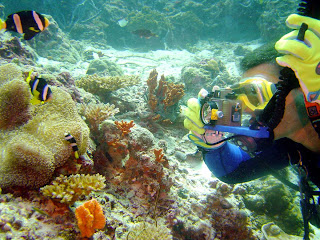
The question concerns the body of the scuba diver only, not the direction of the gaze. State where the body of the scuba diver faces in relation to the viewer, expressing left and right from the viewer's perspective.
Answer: facing to the left of the viewer

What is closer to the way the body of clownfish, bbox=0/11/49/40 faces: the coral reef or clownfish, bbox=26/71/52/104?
the coral reef

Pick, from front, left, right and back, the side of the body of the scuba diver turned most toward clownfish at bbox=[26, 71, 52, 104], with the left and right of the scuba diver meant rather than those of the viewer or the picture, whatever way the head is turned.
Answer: front

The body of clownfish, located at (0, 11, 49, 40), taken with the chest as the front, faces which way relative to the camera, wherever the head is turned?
to the viewer's right

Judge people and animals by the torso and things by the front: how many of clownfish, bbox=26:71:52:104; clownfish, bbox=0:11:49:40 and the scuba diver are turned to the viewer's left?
1

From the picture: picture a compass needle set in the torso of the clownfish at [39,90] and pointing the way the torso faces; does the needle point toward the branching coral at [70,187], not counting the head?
no

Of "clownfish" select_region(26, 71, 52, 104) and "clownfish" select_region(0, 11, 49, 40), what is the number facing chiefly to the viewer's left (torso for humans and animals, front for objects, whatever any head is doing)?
0

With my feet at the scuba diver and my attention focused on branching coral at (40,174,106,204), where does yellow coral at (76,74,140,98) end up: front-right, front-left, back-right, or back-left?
front-right
